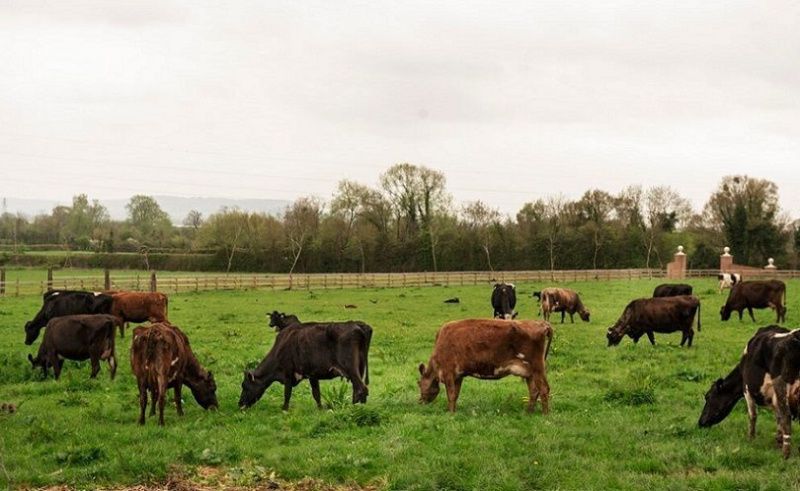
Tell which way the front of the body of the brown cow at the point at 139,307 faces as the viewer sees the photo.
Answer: to the viewer's left

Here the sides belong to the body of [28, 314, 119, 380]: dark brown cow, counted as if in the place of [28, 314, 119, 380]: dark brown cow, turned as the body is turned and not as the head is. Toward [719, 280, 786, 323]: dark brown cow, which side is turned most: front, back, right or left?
back

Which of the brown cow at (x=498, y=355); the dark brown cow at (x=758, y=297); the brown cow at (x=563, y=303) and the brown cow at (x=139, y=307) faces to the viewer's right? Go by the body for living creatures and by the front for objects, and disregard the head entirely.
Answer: the brown cow at (x=563, y=303)

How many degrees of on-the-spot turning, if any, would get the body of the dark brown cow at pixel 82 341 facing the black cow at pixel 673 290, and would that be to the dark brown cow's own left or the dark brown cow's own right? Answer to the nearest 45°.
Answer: approximately 180°

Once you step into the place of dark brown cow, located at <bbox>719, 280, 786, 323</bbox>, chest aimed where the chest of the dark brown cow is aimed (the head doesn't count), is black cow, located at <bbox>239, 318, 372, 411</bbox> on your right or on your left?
on your left

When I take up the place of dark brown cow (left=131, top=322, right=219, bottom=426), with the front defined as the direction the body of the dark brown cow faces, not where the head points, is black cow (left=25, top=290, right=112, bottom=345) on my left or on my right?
on my left

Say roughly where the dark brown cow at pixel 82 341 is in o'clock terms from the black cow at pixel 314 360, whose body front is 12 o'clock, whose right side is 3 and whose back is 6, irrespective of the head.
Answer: The dark brown cow is roughly at 1 o'clock from the black cow.

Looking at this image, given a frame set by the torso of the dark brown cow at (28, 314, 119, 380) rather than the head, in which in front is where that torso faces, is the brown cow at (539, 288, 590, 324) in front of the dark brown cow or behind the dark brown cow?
behind

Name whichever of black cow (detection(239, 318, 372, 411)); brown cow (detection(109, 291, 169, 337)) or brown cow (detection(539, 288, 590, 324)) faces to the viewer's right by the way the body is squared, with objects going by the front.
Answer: brown cow (detection(539, 288, 590, 324))

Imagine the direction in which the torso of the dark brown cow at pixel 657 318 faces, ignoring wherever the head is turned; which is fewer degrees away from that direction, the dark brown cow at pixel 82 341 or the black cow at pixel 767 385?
the dark brown cow

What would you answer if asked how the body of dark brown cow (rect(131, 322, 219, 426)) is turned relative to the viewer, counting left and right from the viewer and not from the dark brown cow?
facing away from the viewer and to the right of the viewer

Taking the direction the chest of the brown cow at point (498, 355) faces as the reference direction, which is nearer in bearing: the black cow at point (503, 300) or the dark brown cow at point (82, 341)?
the dark brown cow

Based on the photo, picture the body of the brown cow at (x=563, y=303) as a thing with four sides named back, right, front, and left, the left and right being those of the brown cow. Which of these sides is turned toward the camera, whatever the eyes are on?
right

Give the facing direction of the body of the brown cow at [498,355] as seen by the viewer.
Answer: to the viewer's left

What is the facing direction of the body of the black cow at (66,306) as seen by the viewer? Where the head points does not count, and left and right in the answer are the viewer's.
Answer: facing to the left of the viewer
